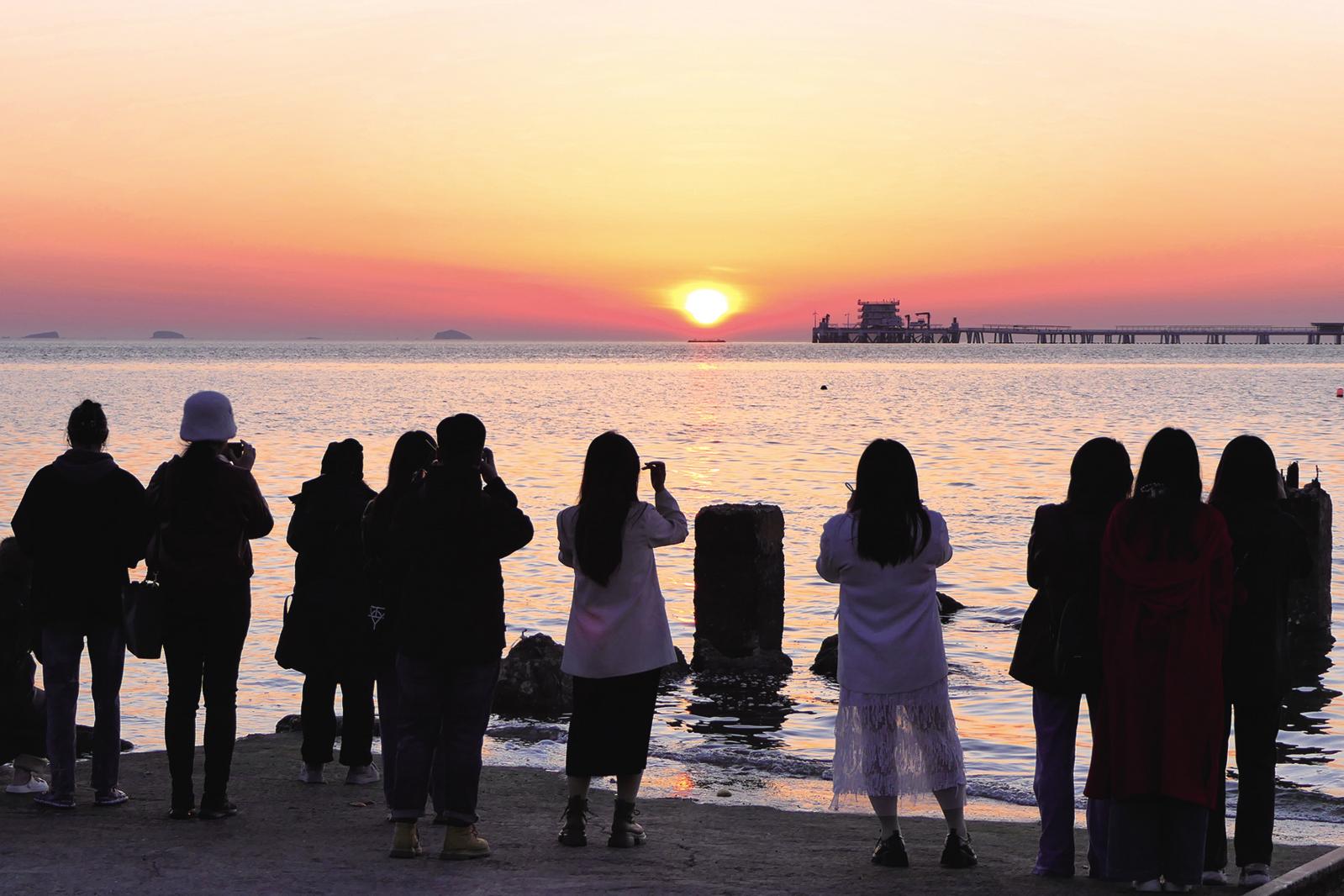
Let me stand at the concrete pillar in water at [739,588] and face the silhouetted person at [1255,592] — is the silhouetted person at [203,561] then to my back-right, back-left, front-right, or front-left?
front-right

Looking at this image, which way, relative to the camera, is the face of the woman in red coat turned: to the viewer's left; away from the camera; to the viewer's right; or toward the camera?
away from the camera

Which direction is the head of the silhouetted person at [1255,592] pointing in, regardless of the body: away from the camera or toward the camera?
away from the camera

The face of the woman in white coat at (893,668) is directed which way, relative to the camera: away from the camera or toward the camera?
away from the camera

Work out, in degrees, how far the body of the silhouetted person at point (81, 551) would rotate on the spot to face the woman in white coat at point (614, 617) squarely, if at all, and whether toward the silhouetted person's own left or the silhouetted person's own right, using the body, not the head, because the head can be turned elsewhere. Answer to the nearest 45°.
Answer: approximately 135° to the silhouetted person's own right

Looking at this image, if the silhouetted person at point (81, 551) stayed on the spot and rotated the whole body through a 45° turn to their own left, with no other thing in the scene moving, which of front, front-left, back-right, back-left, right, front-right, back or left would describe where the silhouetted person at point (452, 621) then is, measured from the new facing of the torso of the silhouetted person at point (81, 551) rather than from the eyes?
back

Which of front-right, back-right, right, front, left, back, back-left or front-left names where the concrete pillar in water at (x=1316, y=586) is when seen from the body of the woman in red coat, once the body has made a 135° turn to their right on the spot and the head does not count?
back-left

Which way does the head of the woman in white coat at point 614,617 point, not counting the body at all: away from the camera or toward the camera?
away from the camera

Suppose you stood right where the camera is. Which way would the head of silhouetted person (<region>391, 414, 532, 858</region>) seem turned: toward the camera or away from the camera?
away from the camera

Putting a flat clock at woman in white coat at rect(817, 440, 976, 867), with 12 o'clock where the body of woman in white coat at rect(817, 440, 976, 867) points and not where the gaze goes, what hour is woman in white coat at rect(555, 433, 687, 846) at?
woman in white coat at rect(555, 433, 687, 846) is roughly at 9 o'clock from woman in white coat at rect(817, 440, 976, 867).

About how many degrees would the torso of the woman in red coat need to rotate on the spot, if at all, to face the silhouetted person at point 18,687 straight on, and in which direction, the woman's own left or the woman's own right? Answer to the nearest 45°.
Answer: approximately 90° to the woman's own left

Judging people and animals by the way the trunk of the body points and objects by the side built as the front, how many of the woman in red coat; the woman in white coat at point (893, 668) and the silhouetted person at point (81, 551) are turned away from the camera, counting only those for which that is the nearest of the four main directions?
3

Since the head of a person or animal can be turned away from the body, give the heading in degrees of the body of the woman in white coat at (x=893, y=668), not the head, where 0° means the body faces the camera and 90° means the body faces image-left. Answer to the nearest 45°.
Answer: approximately 180°

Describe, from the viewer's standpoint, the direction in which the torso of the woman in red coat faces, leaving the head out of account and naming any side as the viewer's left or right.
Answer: facing away from the viewer

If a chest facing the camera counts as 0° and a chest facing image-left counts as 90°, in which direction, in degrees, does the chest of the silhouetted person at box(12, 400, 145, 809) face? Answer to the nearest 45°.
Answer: approximately 180°
